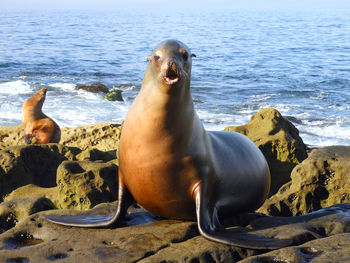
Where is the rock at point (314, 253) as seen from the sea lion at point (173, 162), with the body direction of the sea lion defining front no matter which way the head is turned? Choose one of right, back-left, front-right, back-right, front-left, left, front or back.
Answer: left

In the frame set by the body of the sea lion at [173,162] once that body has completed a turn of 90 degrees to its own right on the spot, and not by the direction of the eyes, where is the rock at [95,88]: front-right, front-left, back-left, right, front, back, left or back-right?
front-right

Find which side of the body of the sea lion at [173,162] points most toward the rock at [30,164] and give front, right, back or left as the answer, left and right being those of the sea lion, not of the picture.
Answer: right

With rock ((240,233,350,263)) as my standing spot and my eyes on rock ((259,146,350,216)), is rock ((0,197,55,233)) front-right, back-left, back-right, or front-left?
front-left

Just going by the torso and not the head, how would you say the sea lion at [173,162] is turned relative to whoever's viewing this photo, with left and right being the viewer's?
facing the viewer and to the left of the viewer

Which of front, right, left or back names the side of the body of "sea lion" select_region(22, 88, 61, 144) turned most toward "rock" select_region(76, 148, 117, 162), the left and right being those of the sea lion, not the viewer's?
left

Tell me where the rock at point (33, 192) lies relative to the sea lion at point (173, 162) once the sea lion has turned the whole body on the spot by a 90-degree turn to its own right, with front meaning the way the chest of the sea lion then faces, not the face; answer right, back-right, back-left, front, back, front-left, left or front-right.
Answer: front

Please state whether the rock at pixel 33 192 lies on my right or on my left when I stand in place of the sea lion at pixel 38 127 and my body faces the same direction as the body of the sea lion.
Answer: on my left

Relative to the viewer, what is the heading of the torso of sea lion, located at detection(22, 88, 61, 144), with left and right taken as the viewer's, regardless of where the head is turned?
facing to the left of the viewer

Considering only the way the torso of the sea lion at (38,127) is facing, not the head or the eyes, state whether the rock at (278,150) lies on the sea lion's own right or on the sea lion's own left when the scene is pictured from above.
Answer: on the sea lion's own left

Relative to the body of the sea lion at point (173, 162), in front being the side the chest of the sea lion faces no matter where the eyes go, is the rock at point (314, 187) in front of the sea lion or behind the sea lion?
behind
